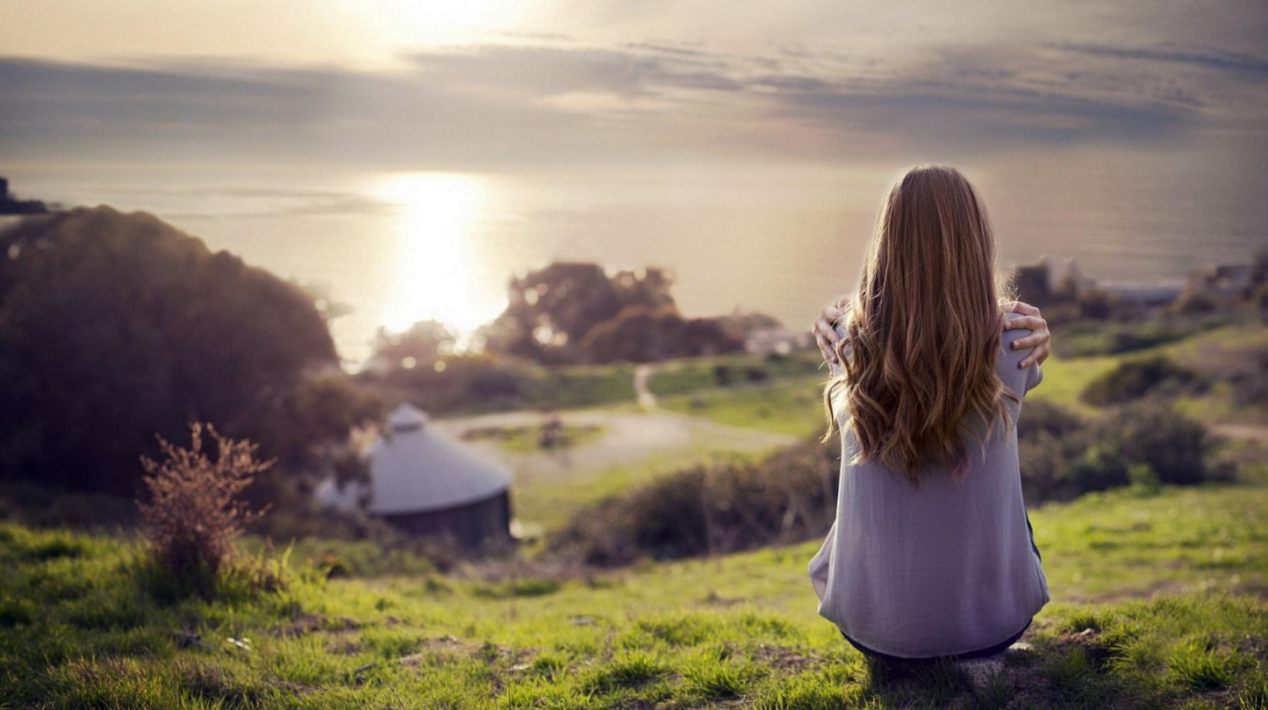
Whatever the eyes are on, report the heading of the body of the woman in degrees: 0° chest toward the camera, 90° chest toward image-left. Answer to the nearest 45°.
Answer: approximately 180°

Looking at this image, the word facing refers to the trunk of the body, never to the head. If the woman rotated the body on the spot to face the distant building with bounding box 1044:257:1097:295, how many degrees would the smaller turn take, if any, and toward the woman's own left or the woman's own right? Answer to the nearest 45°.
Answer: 0° — they already face it

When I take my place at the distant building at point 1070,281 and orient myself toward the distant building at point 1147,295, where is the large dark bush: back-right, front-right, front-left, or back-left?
back-right

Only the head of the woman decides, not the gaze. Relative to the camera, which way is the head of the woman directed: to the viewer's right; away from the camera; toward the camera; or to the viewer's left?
away from the camera

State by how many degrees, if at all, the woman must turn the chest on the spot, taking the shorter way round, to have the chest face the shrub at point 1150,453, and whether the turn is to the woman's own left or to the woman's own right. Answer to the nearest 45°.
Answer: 0° — they already face it
